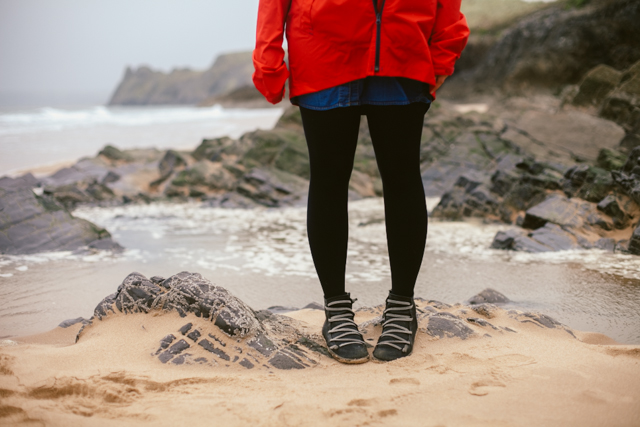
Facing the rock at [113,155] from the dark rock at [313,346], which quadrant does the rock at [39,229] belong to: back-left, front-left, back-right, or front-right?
front-left

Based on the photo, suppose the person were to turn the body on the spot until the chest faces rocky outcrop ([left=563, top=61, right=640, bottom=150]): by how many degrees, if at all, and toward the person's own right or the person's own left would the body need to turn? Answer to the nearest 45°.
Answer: approximately 135° to the person's own left

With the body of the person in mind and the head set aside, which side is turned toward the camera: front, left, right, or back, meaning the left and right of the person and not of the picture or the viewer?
front

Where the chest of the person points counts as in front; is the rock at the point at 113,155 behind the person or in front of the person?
behind

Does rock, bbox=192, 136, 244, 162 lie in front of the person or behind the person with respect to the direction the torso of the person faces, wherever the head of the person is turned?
behind

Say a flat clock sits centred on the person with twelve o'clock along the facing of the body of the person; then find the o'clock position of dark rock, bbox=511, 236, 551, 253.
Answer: The dark rock is roughly at 7 o'clock from the person.

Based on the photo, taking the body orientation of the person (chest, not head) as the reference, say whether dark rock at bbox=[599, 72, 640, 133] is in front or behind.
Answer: behind

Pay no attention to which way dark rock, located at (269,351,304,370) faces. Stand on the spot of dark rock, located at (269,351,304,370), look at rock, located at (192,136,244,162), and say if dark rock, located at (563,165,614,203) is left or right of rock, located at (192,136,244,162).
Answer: right

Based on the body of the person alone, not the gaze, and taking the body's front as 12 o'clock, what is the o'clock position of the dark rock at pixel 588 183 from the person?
The dark rock is roughly at 7 o'clock from the person.

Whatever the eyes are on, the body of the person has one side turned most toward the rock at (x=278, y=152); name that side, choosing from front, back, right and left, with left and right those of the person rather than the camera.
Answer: back

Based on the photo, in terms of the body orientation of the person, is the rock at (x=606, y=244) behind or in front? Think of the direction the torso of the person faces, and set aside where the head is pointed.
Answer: behind
